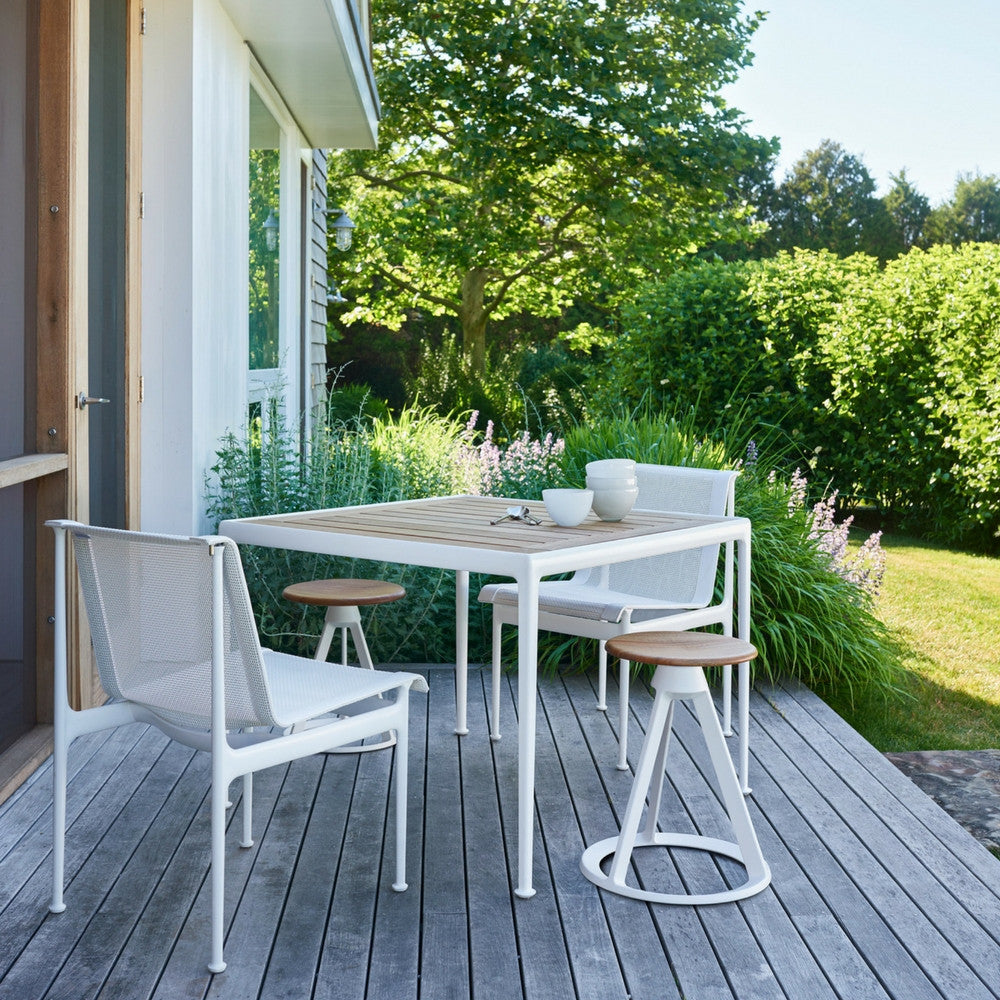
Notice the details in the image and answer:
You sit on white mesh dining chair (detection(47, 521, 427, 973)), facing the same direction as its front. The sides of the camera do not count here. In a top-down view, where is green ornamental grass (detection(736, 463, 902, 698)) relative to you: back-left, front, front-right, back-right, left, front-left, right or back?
front

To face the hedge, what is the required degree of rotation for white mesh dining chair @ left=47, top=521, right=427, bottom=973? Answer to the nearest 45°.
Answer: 0° — it already faces it

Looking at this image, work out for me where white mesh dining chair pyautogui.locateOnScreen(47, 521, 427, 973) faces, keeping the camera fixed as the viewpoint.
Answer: facing away from the viewer and to the right of the viewer

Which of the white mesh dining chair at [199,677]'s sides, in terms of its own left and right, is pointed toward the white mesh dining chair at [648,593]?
front

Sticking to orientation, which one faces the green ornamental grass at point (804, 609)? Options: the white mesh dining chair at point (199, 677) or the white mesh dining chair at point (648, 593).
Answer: the white mesh dining chair at point (199, 677)

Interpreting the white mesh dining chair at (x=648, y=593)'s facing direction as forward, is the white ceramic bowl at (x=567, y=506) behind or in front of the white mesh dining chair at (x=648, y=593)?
in front

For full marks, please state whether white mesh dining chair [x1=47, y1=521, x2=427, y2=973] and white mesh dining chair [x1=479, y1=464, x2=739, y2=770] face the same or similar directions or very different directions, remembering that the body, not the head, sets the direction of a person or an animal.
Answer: very different directions

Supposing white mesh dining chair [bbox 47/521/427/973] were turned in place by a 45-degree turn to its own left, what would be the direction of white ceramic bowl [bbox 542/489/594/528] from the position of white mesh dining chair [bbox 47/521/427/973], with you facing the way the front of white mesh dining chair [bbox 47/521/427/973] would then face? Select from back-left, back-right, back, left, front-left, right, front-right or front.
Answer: front-right

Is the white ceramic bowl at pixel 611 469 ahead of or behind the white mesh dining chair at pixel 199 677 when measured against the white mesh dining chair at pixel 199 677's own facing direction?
ahead

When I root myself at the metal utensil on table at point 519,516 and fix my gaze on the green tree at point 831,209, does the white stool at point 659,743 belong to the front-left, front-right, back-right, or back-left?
back-right

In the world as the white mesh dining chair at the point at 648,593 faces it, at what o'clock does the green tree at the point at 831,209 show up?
The green tree is roughly at 5 o'clock from the white mesh dining chair.

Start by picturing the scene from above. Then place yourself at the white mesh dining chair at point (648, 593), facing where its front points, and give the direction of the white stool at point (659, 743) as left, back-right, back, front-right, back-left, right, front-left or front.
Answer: front-left

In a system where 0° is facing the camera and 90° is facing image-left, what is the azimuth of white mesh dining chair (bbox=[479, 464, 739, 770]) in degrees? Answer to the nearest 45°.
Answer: approximately 45°

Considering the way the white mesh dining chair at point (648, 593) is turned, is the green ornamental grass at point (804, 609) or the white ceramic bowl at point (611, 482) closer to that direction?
the white ceramic bowl
